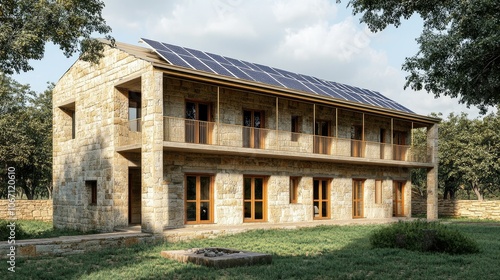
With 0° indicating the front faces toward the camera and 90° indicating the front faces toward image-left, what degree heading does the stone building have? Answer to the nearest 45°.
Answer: approximately 315°

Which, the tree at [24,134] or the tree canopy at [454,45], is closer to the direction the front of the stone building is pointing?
the tree canopy

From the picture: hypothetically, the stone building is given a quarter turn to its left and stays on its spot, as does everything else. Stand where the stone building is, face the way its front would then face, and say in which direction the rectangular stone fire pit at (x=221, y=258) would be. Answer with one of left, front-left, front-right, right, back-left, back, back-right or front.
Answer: back-right

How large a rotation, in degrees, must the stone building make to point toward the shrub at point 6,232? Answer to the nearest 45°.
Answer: approximately 90° to its right

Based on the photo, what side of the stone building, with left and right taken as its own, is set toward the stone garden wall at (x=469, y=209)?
left

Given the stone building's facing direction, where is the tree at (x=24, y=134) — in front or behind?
behind

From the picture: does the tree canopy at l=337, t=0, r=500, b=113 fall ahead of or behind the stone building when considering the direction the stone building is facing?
ahead

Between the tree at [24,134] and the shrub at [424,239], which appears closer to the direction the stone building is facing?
the shrub
